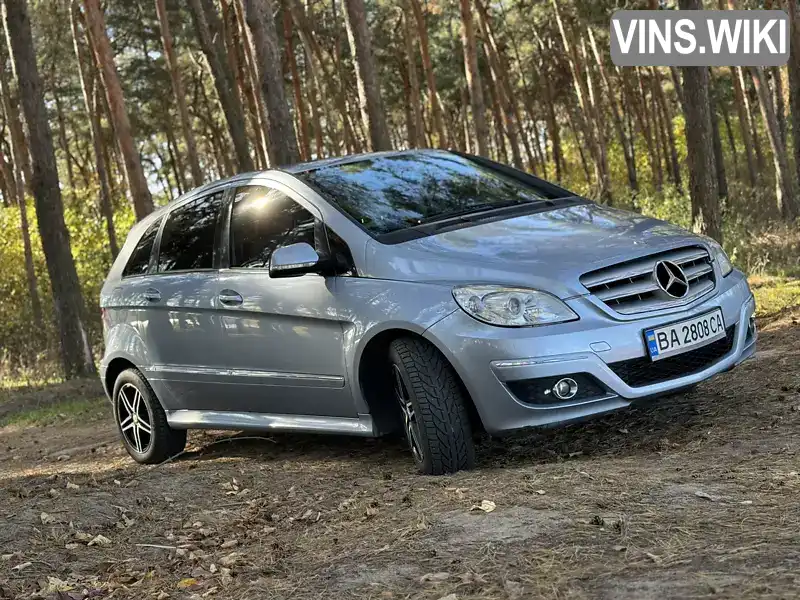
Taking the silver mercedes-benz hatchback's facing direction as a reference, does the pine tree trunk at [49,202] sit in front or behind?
behind

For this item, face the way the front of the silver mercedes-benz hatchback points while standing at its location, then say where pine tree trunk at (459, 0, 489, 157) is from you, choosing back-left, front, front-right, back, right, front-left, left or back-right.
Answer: back-left

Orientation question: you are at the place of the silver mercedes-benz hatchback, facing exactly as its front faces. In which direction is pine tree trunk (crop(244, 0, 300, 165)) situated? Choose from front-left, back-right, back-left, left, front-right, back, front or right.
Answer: back-left

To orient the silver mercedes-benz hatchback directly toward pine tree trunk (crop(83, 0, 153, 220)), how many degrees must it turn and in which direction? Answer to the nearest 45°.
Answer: approximately 135° to its left

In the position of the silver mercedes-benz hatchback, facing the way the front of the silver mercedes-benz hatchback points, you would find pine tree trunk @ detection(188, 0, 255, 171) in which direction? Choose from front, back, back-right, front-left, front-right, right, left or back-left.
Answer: back-left

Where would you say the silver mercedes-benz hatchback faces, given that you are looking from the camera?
facing the viewer and to the right of the viewer

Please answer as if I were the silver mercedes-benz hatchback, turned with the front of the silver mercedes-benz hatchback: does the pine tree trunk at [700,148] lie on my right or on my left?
on my left

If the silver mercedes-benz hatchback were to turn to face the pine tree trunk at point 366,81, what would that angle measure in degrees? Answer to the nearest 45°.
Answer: approximately 135° to its left

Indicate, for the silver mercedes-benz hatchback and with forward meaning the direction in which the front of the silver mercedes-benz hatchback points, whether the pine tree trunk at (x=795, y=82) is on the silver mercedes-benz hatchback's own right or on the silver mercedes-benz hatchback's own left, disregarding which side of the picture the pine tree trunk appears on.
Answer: on the silver mercedes-benz hatchback's own left
